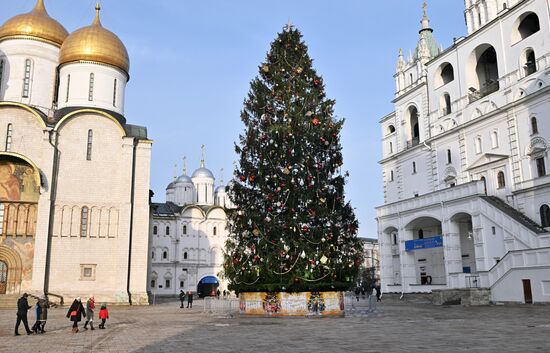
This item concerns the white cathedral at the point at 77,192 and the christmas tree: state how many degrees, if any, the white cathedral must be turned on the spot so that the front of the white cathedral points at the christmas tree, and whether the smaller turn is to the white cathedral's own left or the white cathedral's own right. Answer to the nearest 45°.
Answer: approximately 45° to the white cathedral's own left

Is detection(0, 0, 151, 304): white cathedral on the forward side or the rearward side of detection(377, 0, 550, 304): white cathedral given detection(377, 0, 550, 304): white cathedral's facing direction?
on the forward side

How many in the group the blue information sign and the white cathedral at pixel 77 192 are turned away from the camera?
0

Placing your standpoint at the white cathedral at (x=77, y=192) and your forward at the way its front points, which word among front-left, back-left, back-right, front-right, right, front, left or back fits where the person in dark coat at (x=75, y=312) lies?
front

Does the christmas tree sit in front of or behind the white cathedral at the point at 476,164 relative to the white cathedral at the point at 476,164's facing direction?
in front

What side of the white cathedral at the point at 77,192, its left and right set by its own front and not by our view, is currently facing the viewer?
front

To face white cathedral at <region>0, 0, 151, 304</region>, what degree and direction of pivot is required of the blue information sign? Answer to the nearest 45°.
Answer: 0° — it already faces it

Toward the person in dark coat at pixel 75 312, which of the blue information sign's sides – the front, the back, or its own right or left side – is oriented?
front

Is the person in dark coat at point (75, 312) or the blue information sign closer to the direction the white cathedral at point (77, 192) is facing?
the person in dark coat

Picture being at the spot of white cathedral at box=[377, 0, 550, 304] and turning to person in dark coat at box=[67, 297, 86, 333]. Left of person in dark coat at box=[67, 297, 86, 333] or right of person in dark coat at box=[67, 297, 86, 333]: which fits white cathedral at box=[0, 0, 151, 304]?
right

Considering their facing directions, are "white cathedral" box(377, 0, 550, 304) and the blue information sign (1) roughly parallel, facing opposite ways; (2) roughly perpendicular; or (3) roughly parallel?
roughly parallel

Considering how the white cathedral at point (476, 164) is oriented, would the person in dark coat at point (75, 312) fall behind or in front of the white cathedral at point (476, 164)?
in front

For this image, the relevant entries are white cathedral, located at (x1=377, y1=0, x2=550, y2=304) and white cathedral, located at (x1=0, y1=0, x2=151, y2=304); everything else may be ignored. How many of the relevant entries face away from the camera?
0

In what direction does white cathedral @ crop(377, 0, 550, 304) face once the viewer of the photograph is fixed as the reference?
facing the viewer and to the left of the viewer
